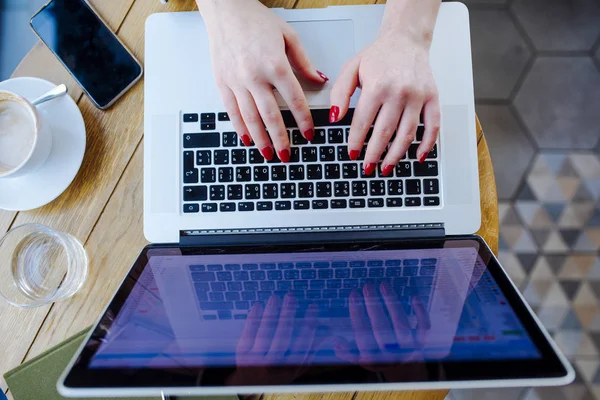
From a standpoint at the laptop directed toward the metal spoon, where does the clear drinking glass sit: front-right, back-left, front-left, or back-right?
front-left

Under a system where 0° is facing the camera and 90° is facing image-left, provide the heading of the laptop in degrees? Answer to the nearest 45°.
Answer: approximately 180°

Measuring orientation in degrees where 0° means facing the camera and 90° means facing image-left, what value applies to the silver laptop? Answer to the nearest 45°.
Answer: approximately 180°
